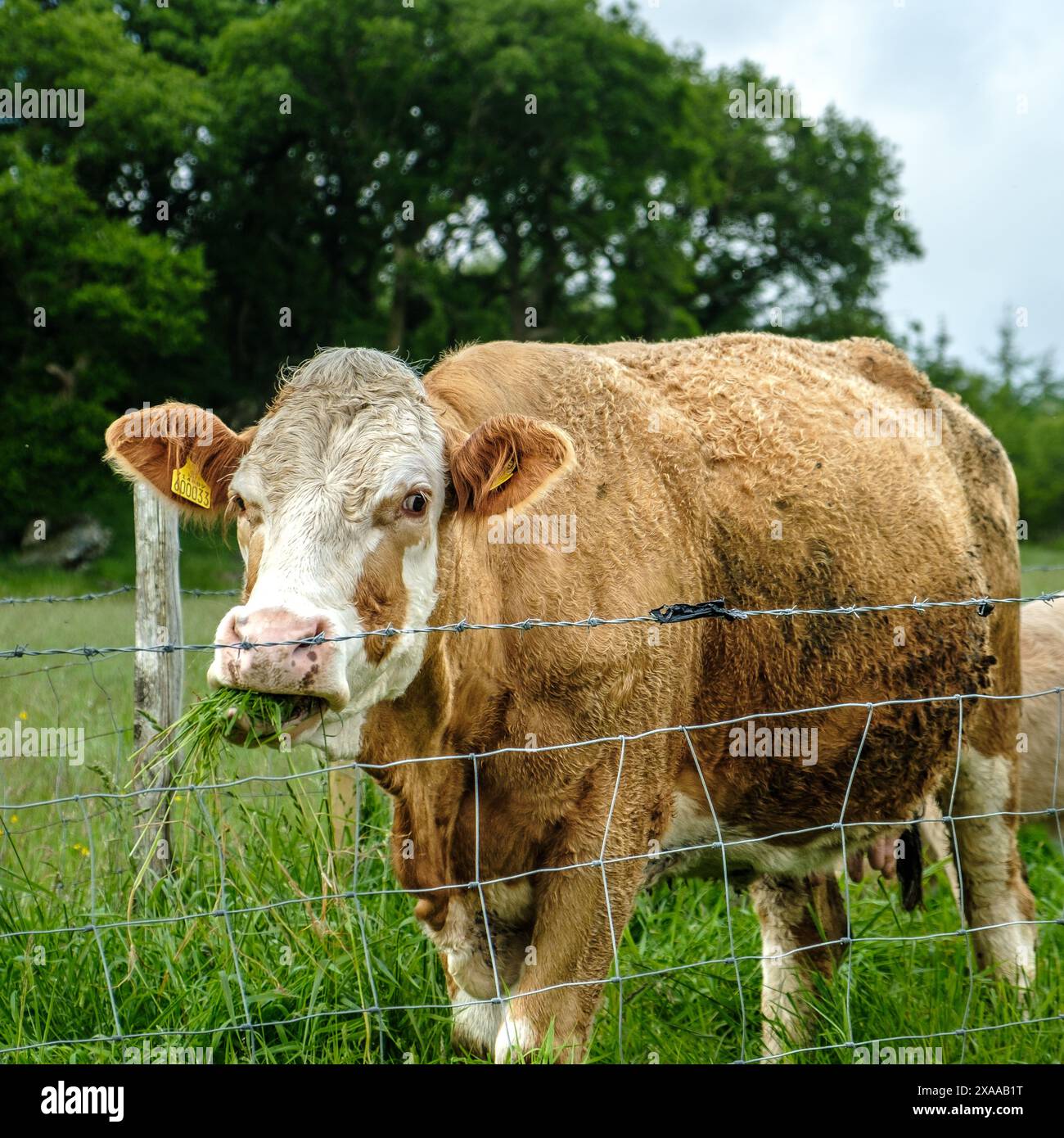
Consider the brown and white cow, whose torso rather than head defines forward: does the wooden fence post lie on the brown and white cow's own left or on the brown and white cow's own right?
on the brown and white cow's own right

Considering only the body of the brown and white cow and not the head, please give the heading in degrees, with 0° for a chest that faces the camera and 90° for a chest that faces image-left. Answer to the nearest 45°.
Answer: approximately 45°
